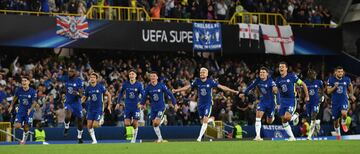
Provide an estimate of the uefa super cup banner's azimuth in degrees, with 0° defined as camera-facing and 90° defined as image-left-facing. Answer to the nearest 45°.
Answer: approximately 0°
